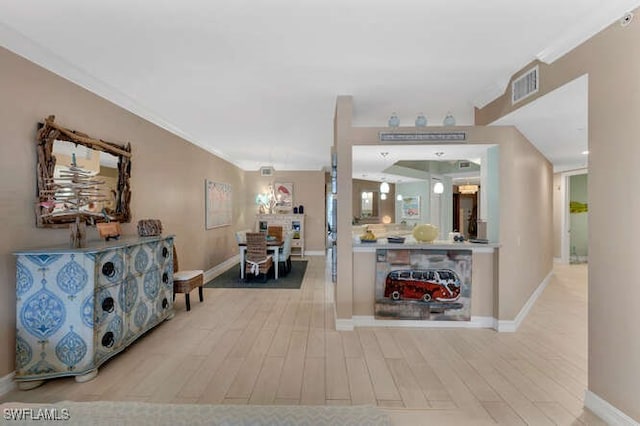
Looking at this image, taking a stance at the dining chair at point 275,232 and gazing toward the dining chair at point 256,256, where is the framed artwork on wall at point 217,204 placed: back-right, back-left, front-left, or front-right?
front-right

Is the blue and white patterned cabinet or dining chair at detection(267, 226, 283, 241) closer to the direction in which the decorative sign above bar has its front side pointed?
the blue and white patterned cabinet

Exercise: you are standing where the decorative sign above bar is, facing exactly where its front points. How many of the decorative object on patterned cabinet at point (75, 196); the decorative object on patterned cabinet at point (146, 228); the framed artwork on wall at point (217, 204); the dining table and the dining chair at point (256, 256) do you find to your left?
0

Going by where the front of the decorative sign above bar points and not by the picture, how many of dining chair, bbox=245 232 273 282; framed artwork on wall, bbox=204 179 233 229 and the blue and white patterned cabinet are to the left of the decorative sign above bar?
0

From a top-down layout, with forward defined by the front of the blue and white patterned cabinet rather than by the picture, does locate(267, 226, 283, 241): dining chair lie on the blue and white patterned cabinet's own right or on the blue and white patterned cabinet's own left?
on the blue and white patterned cabinet's own left

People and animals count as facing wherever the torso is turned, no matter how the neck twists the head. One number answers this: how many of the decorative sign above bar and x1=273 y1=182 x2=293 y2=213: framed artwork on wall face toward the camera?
2

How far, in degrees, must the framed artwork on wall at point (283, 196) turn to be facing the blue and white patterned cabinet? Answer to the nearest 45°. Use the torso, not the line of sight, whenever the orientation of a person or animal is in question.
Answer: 0° — it already faces it

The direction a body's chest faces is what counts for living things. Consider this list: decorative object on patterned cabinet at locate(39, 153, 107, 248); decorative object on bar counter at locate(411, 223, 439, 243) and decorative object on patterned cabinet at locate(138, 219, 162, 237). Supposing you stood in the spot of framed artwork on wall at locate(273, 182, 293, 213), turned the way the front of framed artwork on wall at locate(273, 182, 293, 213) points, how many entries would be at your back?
0

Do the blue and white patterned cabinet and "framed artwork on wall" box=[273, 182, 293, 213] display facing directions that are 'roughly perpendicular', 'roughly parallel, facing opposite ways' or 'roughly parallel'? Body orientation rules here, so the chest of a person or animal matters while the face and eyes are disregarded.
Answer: roughly perpendicular

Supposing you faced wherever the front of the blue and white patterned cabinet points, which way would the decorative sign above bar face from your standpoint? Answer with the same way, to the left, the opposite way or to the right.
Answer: to the right

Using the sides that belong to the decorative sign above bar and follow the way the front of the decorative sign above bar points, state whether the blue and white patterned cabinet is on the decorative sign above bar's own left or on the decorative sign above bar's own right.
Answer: on the decorative sign above bar's own right

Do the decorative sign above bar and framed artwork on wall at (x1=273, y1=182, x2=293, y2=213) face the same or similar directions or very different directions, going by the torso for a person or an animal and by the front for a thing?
same or similar directions

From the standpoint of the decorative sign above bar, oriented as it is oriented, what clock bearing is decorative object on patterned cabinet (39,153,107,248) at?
The decorative object on patterned cabinet is roughly at 2 o'clock from the decorative sign above bar.

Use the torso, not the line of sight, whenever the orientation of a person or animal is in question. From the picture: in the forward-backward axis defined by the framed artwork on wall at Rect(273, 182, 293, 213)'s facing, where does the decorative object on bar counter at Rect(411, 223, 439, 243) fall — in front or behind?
in front

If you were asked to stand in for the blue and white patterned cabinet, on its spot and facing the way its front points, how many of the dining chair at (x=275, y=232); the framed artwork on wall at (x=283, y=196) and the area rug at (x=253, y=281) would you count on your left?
3

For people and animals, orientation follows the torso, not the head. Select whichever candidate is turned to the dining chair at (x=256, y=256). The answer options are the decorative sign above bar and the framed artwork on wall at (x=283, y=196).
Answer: the framed artwork on wall

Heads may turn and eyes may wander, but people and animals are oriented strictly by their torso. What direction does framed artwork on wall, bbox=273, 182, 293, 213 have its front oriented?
toward the camera
